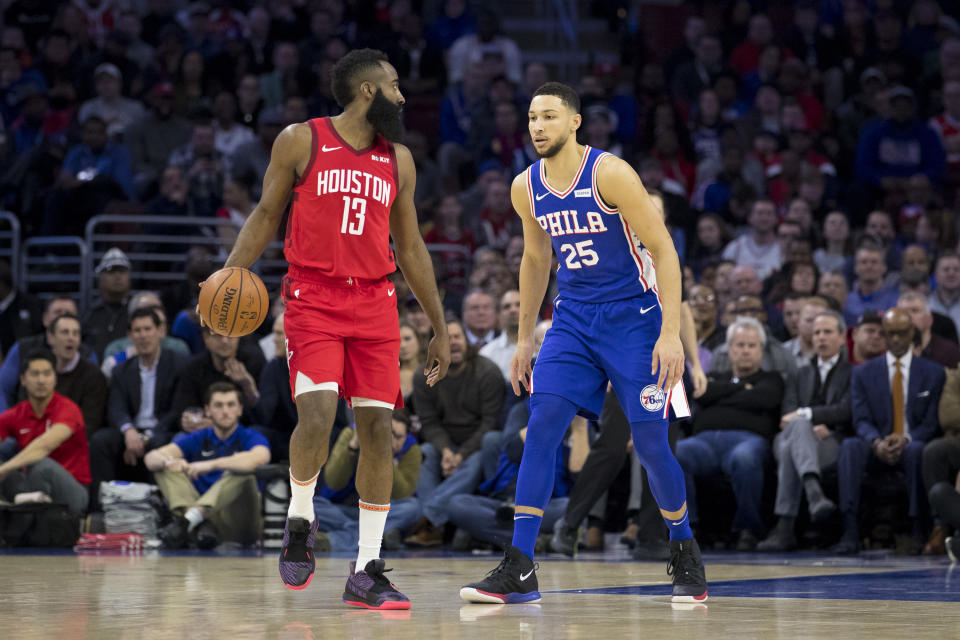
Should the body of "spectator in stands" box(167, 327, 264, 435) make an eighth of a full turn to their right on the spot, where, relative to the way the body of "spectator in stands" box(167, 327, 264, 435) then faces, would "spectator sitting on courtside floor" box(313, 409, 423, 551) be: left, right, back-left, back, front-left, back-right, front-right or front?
left

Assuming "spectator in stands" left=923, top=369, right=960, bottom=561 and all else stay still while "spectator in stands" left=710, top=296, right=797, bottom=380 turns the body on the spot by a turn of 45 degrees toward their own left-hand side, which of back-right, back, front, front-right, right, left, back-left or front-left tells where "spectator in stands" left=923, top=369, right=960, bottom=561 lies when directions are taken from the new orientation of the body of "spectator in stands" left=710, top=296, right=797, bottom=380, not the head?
front

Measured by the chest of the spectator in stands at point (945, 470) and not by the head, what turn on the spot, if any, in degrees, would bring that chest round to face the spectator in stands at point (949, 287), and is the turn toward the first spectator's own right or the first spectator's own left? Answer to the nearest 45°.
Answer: approximately 135° to the first spectator's own right

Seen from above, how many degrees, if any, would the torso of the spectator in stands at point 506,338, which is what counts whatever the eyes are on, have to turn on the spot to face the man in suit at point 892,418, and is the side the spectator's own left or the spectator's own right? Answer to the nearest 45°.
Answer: approximately 45° to the spectator's own left

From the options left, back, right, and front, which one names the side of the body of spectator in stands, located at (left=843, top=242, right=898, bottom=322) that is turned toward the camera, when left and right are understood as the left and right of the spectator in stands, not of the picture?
front

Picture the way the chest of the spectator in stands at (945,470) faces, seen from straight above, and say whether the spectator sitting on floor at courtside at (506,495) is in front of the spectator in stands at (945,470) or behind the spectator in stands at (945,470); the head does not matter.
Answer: in front

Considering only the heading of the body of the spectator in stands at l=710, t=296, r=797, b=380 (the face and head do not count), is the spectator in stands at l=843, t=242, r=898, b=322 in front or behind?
behind

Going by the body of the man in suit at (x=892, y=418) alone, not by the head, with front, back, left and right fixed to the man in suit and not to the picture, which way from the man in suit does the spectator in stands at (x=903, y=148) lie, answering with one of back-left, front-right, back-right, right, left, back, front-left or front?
back

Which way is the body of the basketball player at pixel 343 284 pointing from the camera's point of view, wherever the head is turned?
toward the camera

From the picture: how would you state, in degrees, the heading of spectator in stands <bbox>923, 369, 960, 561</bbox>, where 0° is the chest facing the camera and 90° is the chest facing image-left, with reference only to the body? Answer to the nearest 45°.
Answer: approximately 45°

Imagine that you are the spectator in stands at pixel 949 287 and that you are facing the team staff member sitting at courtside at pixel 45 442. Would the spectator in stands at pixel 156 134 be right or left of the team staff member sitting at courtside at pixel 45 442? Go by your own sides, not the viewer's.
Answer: right

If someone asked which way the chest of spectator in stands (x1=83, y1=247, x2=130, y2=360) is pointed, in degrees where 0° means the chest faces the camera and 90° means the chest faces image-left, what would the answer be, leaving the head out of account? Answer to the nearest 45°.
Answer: approximately 0°

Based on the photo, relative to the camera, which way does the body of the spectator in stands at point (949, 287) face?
toward the camera
